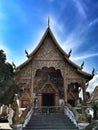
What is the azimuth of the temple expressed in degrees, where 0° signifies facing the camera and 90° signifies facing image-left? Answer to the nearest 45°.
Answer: approximately 0°
